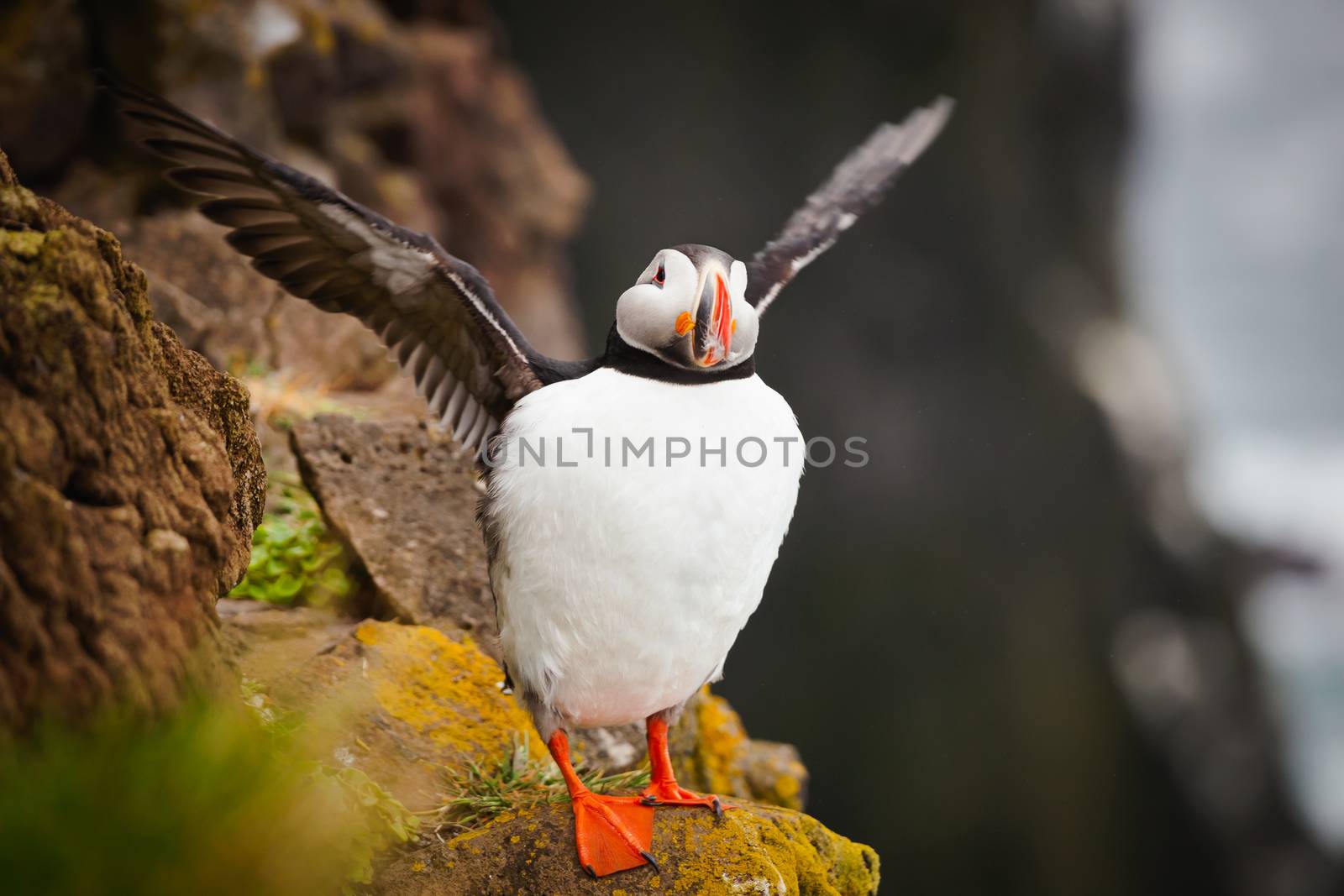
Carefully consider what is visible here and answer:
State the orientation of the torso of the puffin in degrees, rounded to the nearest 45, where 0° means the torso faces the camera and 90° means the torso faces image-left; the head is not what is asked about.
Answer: approximately 315°

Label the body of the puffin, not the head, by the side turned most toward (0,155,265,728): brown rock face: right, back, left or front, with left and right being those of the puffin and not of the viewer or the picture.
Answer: right

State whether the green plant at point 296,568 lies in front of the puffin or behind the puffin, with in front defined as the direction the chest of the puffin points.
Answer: behind
